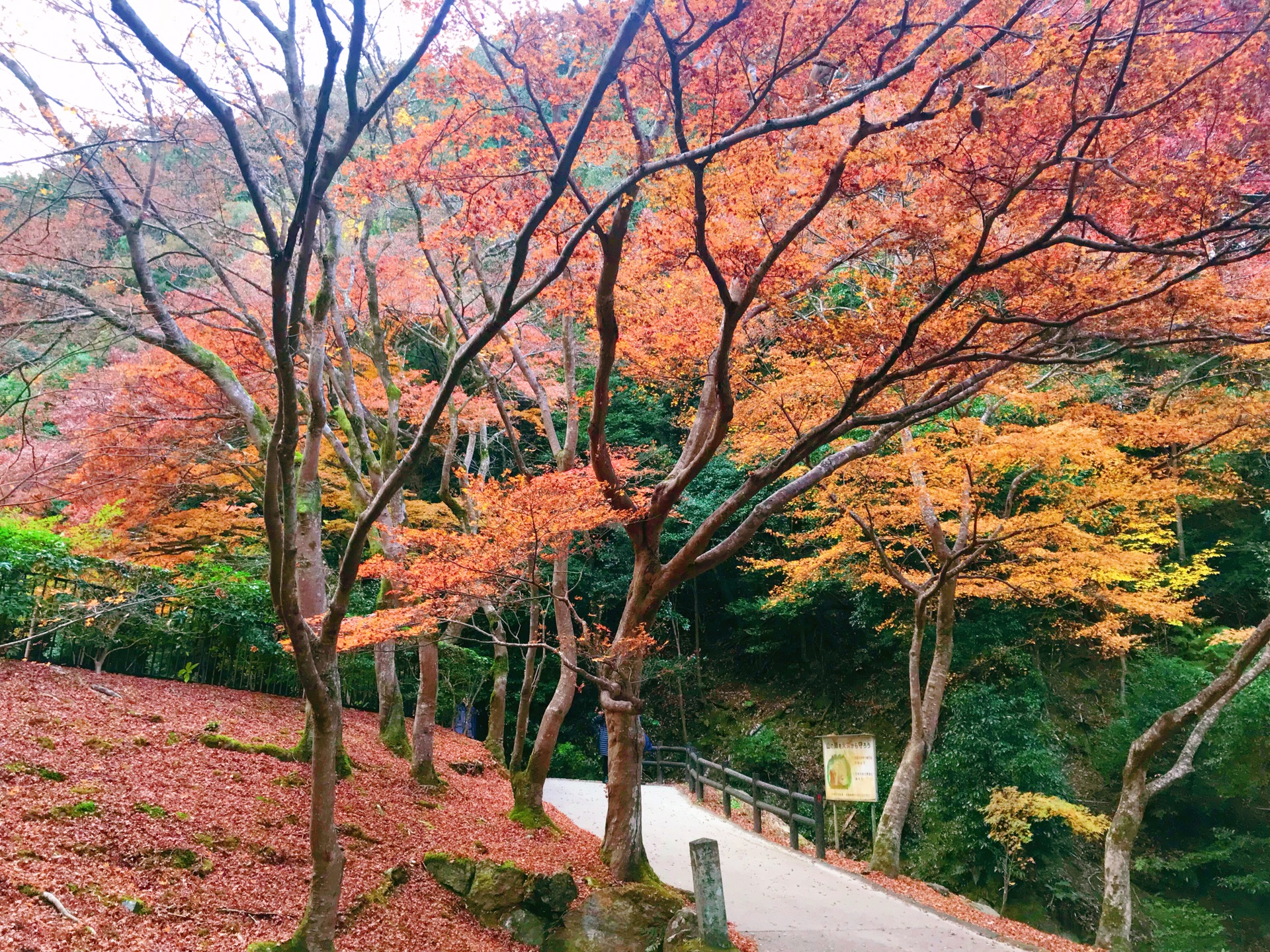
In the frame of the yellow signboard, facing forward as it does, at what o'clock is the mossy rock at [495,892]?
The mossy rock is roughly at 1 o'clock from the yellow signboard.

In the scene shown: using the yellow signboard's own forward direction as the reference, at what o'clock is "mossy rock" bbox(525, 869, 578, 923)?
The mossy rock is roughly at 1 o'clock from the yellow signboard.

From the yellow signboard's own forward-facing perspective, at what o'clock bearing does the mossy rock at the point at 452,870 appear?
The mossy rock is roughly at 1 o'clock from the yellow signboard.

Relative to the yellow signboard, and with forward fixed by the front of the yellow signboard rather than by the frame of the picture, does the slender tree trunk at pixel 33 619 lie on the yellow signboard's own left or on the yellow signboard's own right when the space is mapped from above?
on the yellow signboard's own right

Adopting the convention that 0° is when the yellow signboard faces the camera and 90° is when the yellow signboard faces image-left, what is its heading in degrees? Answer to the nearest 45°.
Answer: approximately 0°

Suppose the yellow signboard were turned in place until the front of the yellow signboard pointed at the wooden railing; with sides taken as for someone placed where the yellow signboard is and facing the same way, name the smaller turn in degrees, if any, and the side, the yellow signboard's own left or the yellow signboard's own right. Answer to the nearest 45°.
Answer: approximately 135° to the yellow signboard's own right
